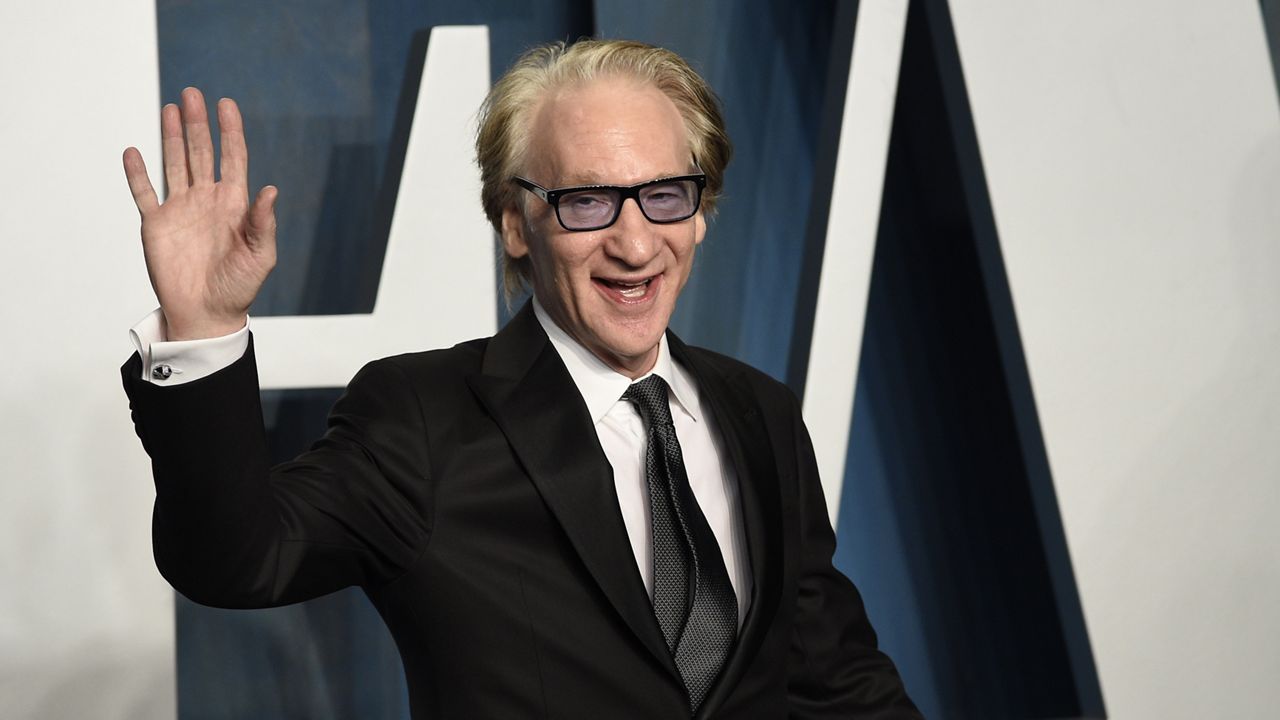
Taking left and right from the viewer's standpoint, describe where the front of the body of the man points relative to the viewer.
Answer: facing the viewer and to the right of the viewer
